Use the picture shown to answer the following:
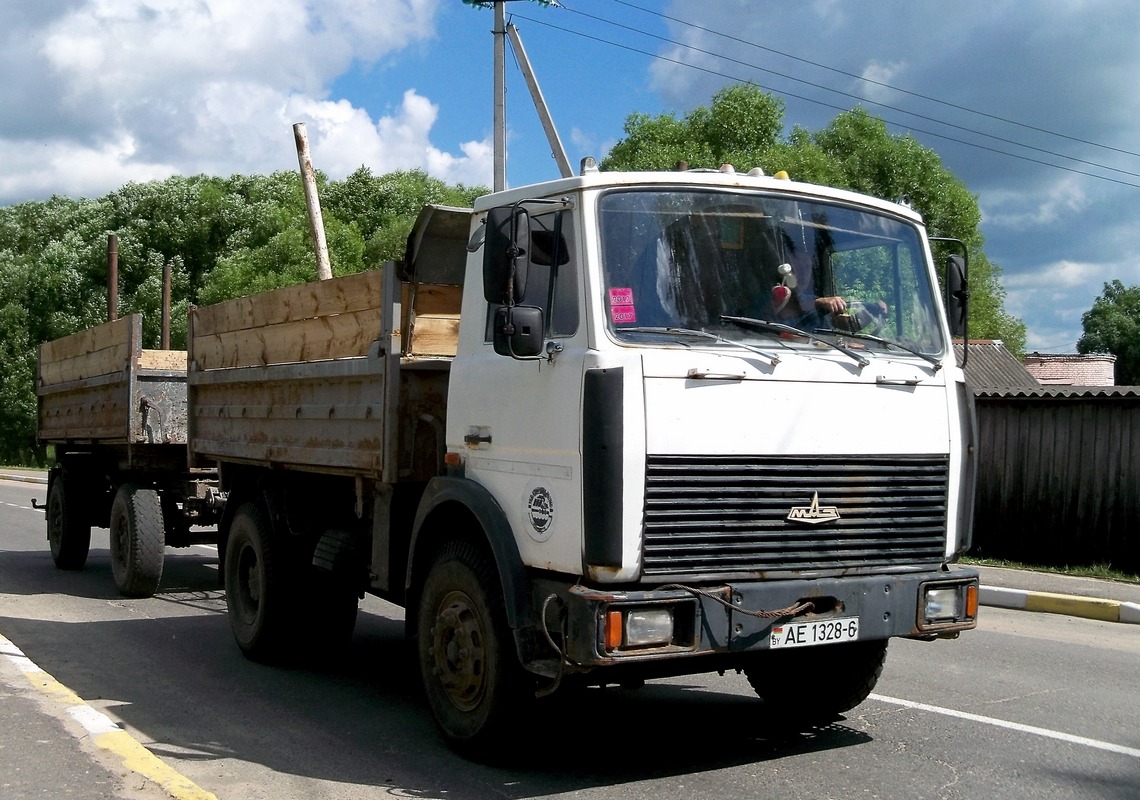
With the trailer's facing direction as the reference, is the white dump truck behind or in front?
in front

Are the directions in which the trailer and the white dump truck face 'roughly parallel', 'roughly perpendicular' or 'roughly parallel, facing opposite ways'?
roughly parallel

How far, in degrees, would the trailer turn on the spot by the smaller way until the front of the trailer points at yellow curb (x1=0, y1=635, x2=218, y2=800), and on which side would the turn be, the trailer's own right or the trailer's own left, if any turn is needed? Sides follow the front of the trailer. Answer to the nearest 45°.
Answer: approximately 45° to the trailer's own right

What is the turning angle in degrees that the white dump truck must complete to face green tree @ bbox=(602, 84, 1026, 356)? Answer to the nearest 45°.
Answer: approximately 135° to its left

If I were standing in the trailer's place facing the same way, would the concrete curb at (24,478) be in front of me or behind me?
behind

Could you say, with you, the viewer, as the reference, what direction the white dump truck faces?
facing the viewer and to the right of the viewer

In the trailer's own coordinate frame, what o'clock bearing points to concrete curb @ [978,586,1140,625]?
The concrete curb is roughly at 11 o'clock from the trailer.

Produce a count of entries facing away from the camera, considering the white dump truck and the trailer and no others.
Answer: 0

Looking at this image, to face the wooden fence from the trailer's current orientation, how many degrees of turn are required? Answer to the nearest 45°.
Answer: approximately 45° to its left

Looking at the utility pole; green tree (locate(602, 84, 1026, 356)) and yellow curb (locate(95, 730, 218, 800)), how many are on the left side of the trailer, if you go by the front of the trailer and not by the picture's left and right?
2
